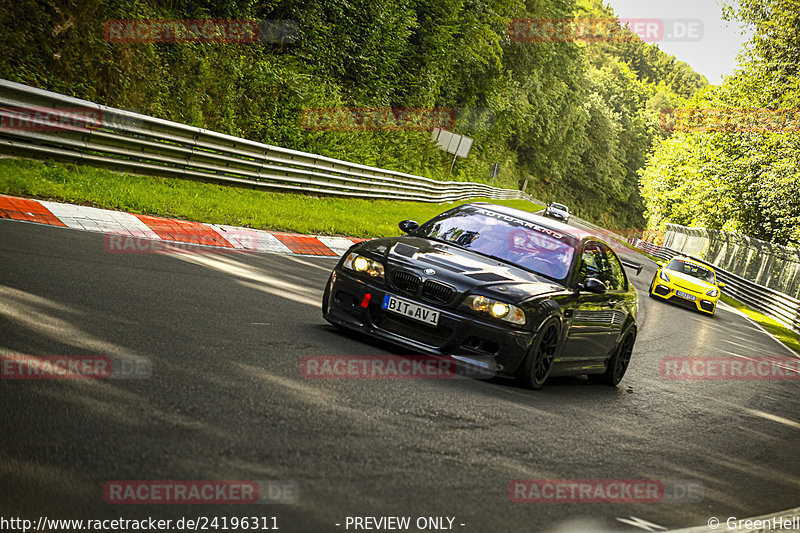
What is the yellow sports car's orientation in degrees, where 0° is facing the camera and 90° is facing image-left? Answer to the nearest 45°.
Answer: approximately 0°

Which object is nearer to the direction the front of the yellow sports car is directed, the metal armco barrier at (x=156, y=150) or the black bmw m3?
the black bmw m3

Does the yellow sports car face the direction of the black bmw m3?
yes

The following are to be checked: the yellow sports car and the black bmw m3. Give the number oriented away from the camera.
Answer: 0

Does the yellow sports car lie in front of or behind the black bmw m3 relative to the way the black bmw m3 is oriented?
behind

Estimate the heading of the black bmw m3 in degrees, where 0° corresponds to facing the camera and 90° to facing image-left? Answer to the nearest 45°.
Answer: approximately 45°

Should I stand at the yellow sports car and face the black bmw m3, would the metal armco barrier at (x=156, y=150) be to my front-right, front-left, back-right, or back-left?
front-right
